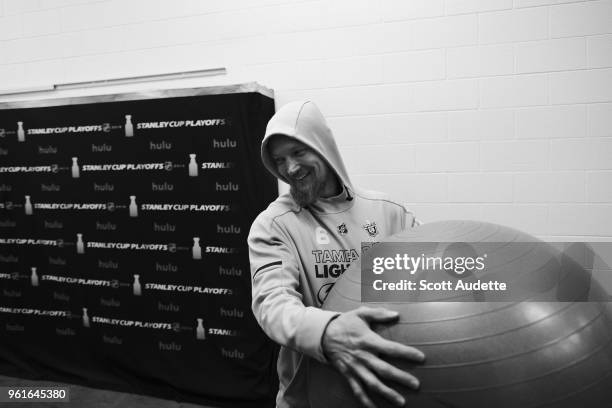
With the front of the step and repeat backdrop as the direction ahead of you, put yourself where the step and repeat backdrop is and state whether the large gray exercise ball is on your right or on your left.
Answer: on your left

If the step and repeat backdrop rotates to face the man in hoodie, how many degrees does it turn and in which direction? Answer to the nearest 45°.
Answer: approximately 45° to its left
